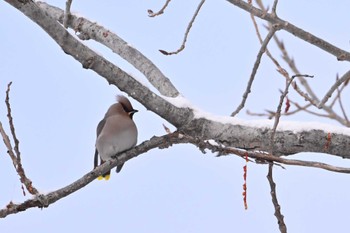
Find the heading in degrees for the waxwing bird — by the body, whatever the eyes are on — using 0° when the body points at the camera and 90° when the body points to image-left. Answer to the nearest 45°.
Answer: approximately 315°
